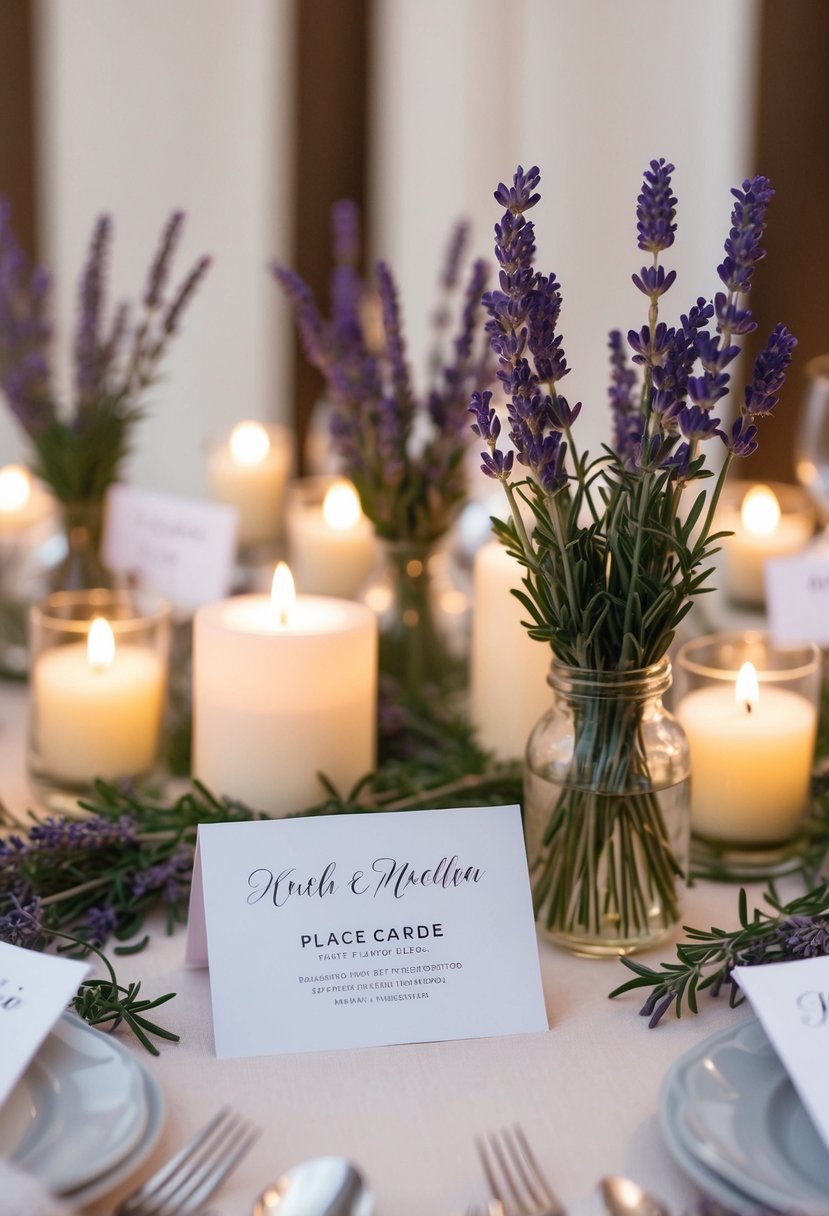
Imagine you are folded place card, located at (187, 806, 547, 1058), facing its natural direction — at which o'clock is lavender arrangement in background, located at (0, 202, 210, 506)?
The lavender arrangement in background is roughly at 5 o'clock from the folded place card.

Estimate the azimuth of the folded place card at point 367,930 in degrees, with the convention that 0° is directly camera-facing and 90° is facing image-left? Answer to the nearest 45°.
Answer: approximately 0°

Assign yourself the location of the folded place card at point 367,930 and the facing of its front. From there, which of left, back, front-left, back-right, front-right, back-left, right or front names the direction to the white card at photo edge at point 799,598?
back-left

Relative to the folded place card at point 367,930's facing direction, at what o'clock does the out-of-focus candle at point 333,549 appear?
The out-of-focus candle is roughly at 6 o'clock from the folded place card.
